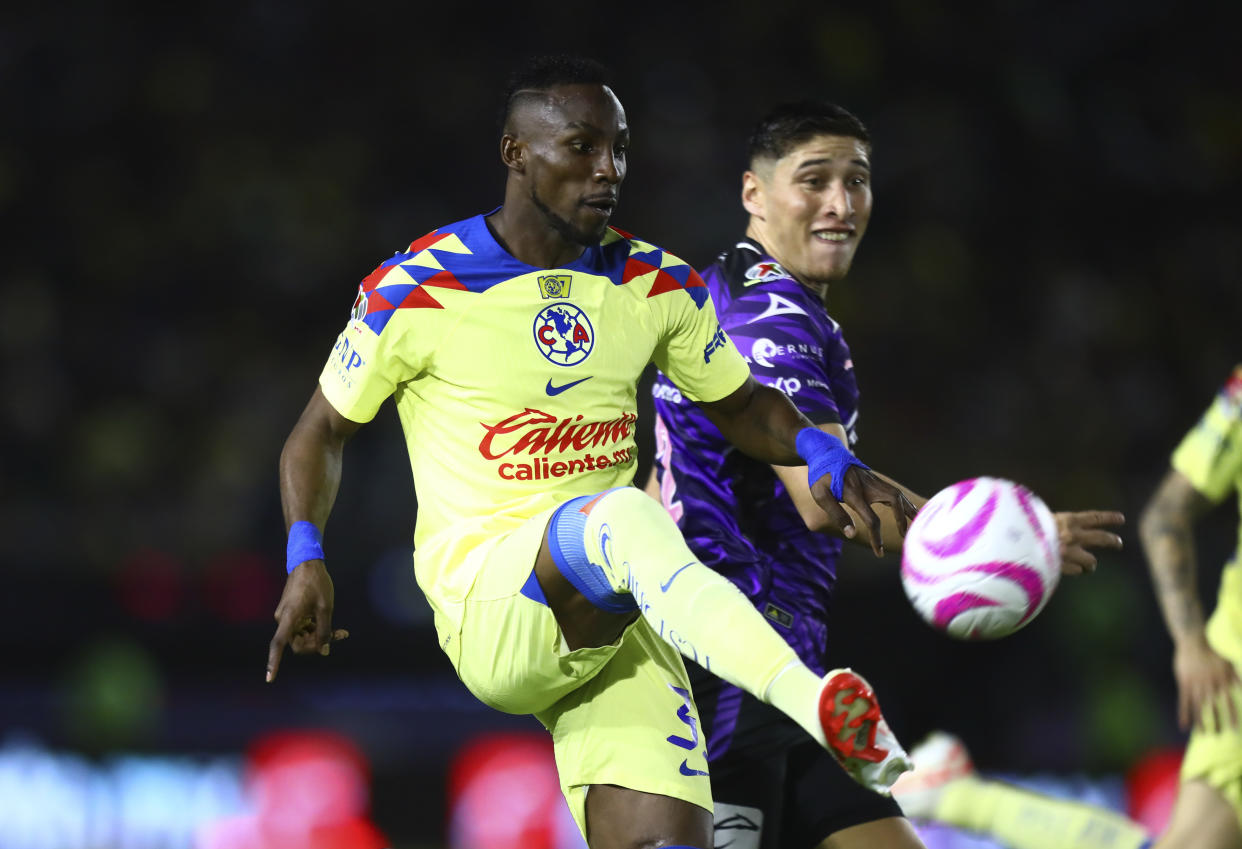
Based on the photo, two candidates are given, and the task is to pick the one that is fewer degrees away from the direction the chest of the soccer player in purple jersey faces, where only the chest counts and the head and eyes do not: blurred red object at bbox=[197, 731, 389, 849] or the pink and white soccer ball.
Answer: the pink and white soccer ball

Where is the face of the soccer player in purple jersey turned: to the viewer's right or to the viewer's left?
to the viewer's right

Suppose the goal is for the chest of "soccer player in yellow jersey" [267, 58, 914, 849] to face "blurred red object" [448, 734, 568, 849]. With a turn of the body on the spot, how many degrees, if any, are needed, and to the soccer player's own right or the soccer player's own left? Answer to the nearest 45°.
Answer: approximately 135° to the soccer player's own left

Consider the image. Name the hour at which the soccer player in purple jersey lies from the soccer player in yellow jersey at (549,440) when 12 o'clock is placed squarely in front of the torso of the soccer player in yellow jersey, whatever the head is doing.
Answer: The soccer player in purple jersey is roughly at 9 o'clock from the soccer player in yellow jersey.

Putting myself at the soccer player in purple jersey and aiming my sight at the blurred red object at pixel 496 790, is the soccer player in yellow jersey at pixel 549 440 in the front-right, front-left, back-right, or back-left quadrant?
back-left

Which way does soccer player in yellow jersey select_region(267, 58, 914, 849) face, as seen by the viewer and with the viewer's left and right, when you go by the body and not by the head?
facing the viewer and to the right of the viewer
